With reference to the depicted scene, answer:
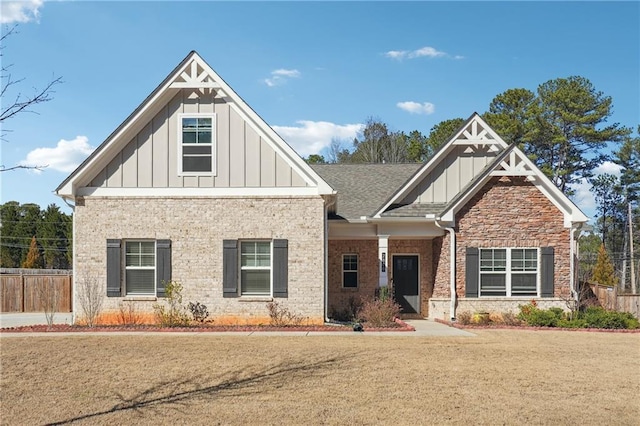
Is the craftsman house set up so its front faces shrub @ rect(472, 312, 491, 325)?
no

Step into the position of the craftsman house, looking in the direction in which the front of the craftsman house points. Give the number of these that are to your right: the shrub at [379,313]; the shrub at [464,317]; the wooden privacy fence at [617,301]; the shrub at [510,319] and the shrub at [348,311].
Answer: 0

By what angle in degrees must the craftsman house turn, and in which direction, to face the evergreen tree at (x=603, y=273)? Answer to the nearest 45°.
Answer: approximately 135° to its left

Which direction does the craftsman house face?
toward the camera

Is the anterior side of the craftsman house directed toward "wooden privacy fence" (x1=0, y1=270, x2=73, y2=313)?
no

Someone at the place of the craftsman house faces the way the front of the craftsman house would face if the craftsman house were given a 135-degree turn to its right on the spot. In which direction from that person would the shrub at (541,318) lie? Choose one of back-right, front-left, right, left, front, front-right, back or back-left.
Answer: back-right

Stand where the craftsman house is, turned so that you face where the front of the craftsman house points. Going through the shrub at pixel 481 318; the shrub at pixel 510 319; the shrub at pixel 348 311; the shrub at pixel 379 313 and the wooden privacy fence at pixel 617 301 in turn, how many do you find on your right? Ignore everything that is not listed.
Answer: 0

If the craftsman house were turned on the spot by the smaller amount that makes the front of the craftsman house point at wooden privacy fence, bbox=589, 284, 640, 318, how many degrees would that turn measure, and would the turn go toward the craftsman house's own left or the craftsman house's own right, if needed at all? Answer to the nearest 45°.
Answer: approximately 90° to the craftsman house's own left

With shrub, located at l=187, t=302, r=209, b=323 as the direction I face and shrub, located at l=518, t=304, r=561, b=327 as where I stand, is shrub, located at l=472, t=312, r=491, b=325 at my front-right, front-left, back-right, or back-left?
front-right

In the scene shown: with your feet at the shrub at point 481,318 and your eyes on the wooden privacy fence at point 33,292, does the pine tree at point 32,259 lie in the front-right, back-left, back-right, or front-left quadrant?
front-right
